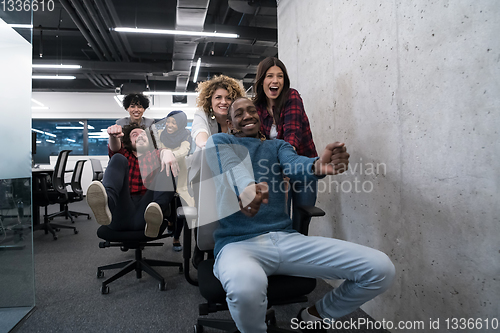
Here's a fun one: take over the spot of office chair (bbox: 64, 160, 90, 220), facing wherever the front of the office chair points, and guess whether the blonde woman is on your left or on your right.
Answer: on your left

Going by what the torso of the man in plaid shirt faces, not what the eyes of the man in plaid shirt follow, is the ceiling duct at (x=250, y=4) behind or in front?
behind

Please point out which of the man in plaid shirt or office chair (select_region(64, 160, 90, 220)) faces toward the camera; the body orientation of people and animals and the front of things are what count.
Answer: the man in plaid shirt

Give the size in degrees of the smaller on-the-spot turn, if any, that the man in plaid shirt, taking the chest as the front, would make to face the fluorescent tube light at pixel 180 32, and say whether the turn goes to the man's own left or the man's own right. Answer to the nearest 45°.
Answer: approximately 180°

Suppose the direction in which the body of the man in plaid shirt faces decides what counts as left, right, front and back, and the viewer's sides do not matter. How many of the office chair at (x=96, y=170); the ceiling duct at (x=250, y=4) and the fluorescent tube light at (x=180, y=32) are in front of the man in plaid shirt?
0

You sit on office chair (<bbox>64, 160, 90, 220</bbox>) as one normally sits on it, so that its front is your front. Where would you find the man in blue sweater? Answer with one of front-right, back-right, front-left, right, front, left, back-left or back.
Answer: left

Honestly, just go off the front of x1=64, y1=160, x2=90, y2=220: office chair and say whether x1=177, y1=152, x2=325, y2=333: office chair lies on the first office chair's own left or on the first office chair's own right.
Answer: on the first office chair's own left

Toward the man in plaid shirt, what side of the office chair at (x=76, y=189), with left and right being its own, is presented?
left

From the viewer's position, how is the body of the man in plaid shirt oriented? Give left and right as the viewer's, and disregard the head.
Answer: facing the viewer

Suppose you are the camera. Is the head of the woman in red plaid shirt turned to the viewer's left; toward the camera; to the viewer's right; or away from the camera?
toward the camera

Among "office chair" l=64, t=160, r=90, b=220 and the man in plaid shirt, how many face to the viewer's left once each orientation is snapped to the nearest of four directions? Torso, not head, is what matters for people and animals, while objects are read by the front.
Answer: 1

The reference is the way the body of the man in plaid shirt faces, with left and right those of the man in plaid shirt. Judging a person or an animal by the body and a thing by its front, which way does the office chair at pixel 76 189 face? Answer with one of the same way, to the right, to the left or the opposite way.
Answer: to the right

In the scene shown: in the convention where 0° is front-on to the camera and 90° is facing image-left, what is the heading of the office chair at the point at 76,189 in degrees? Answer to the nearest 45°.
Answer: approximately 90°
